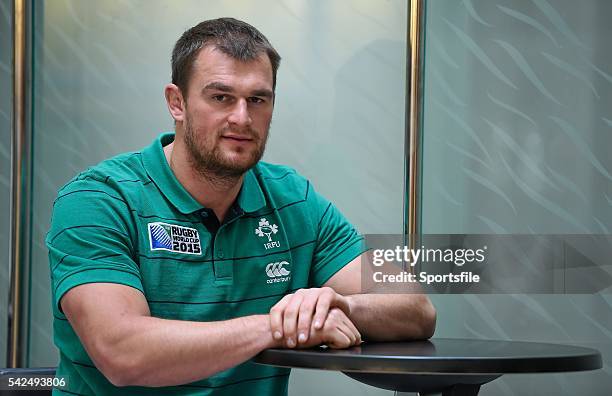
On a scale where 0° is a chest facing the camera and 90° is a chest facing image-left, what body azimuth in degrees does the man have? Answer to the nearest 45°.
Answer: approximately 315°

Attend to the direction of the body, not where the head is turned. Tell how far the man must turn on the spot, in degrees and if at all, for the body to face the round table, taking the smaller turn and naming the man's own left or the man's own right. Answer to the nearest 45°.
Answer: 0° — they already face it
